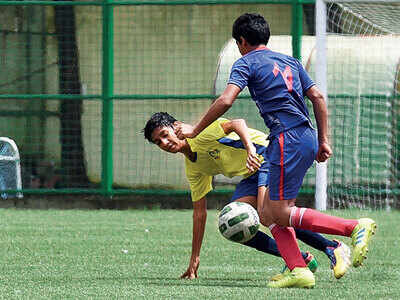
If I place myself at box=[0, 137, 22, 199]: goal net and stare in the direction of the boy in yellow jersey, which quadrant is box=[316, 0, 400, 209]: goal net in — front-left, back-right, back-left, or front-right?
front-left

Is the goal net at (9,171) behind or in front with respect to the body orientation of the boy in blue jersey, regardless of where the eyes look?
in front

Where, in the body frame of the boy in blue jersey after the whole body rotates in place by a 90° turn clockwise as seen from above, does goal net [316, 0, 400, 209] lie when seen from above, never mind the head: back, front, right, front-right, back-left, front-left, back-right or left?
front-left

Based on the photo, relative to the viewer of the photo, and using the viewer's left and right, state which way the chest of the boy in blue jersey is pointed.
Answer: facing away from the viewer and to the left of the viewer

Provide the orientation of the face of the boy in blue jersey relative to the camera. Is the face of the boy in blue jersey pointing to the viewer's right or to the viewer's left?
to the viewer's left

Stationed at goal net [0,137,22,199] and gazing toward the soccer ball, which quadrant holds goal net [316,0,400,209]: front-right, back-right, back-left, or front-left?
front-left
